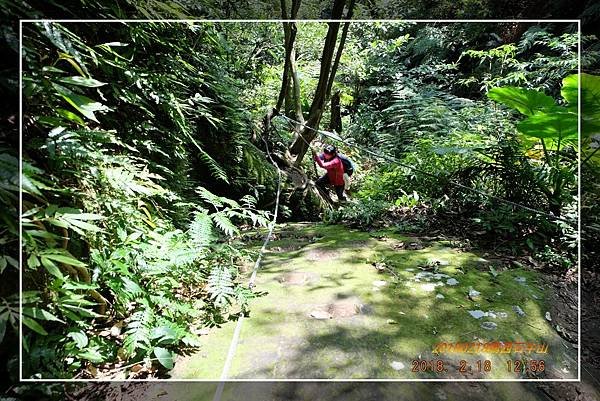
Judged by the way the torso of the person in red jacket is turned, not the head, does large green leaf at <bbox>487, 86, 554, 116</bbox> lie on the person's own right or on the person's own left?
on the person's own left

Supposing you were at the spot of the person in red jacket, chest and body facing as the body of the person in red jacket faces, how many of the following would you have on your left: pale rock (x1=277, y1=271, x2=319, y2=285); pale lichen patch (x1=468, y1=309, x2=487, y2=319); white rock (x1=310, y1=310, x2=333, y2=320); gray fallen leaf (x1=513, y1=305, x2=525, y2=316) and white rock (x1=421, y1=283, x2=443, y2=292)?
5

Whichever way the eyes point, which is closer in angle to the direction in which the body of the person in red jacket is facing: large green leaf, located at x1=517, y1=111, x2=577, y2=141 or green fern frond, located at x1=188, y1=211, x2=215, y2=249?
the green fern frond

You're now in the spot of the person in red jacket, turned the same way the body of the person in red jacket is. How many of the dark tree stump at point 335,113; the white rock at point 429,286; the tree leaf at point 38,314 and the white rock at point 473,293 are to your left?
3

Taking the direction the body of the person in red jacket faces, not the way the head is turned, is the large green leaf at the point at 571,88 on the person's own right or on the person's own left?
on the person's own left

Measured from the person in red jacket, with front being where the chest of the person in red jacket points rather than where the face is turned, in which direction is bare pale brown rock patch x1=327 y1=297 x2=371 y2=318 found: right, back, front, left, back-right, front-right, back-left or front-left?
left

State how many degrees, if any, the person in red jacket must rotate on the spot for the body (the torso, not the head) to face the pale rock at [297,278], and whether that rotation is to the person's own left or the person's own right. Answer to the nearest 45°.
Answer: approximately 90° to the person's own left

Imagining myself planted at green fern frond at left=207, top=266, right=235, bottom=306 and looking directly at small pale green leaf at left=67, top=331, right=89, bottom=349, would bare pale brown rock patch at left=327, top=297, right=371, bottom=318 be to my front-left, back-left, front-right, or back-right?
back-left

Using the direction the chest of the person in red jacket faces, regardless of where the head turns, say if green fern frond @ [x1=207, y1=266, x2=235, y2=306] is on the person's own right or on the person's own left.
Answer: on the person's own left

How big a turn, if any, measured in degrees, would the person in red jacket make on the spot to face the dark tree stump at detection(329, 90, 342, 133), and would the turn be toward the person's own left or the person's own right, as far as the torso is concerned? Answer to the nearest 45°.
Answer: approximately 90° to the person's own right

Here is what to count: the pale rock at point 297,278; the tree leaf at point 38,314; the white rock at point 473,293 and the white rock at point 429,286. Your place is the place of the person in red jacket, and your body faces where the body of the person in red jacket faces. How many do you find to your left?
4

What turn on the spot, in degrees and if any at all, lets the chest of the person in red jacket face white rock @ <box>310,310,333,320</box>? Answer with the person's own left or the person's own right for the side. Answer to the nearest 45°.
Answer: approximately 90° to the person's own left

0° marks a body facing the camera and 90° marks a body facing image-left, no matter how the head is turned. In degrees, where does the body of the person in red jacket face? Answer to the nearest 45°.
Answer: approximately 90°

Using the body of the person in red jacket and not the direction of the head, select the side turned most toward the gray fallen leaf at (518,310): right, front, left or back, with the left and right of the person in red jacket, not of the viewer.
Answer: left
